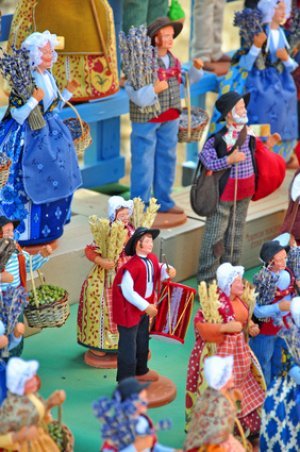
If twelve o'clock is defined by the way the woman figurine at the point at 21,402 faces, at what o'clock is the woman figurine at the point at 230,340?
the woman figurine at the point at 230,340 is roughly at 11 o'clock from the woman figurine at the point at 21,402.

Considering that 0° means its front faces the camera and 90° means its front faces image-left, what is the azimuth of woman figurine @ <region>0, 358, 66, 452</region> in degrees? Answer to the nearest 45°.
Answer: approximately 270°

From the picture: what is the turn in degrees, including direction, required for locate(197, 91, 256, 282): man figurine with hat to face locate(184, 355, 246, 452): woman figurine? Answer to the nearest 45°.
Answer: approximately 45° to its right

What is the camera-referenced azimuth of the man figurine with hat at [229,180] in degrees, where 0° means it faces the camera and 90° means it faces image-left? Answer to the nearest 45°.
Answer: approximately 315°

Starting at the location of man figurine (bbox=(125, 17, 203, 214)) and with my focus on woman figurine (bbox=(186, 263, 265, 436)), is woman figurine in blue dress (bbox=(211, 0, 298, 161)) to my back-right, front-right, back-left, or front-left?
back-left

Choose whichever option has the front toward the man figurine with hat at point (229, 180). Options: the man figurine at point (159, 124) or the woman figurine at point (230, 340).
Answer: the man figurine at point (159, 124)

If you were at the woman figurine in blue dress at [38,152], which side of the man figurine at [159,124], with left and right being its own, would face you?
right

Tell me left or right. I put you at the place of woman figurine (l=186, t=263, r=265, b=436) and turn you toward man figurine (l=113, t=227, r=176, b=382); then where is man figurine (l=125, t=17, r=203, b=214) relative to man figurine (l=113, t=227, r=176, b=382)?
right
